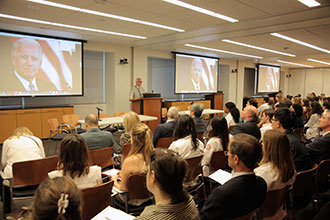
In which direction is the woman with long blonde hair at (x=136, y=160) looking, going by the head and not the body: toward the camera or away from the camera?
away from the camera

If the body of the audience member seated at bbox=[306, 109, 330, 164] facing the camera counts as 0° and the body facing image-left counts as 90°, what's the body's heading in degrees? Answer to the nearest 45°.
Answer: approximately 90°

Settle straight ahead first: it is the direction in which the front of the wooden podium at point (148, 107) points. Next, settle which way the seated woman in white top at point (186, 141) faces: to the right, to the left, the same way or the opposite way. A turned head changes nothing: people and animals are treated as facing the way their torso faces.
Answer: the opposite way

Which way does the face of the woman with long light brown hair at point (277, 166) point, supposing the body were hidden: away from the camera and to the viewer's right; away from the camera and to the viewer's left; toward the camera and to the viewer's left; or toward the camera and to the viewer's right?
away from the camera and to the viewer's left

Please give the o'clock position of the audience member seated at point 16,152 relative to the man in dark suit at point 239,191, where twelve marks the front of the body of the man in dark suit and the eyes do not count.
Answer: The audience member seated is roughly at 11 o'clock from the man in dark suit.

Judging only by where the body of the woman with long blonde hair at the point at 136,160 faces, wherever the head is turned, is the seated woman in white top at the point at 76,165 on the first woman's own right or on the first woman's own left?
on the first woman's own left

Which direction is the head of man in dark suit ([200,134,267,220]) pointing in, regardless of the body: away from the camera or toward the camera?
away from the camera

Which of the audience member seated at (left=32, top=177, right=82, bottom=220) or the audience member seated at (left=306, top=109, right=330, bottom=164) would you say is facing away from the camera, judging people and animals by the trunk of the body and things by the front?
the audience member seated at (left=32, top=177, right=82, bottom=220)
